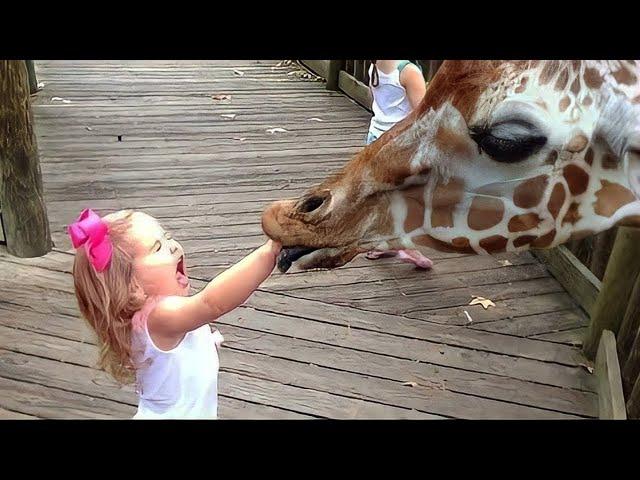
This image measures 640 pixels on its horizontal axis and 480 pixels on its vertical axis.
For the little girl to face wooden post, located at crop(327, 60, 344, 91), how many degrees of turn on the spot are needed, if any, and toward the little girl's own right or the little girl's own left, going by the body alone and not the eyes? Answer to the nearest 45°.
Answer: approximately 90° to the little girl's own left

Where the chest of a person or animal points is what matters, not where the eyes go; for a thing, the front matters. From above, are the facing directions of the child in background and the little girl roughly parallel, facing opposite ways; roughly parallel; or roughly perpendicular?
roughly perpendicular

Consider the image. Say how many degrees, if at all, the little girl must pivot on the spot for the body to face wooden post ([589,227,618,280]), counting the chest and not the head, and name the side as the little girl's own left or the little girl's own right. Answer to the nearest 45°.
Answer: approximately 45° to the little girl's own left

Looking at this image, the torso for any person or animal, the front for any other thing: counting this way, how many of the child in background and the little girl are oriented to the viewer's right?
1

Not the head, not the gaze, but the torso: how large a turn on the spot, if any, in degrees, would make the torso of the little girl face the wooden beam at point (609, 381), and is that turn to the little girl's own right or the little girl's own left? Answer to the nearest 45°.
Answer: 0° — they already face it

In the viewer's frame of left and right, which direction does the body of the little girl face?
facing to the right of the viewer

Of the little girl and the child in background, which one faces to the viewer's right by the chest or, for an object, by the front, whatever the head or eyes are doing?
the little girl

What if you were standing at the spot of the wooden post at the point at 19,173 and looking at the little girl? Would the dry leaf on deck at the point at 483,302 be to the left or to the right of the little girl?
left
